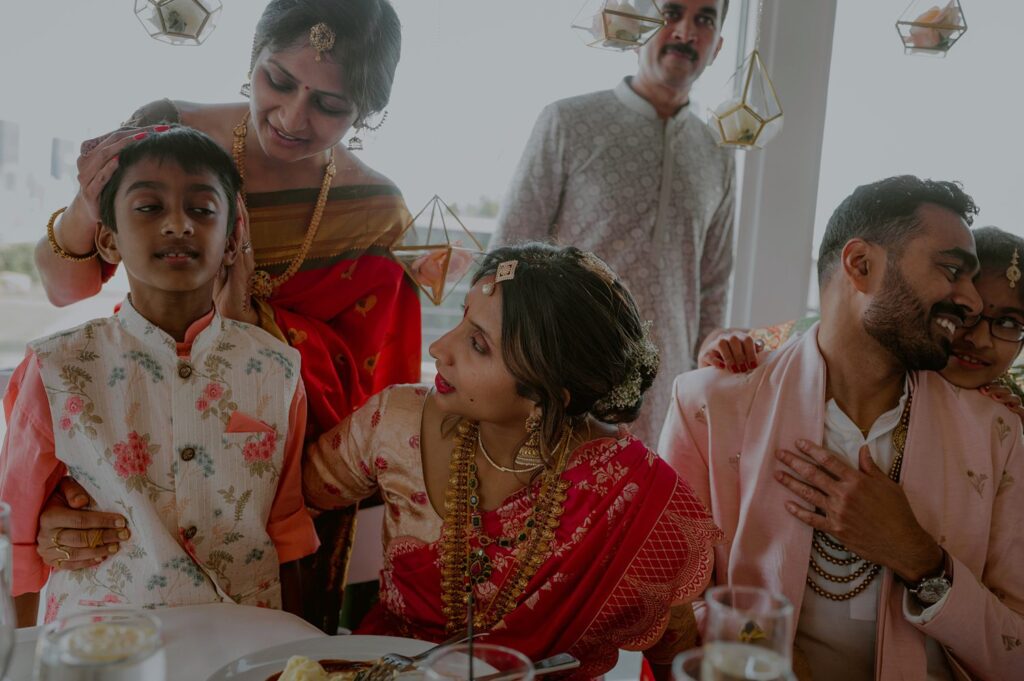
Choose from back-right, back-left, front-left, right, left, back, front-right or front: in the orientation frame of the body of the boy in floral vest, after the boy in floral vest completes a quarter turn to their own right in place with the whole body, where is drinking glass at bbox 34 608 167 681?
left

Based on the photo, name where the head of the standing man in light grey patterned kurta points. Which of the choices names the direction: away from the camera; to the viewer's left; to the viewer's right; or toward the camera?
toward the camera

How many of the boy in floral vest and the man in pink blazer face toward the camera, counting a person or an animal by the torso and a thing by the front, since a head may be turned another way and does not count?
2

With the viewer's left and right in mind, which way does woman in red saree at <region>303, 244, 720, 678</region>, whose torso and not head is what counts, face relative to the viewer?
facing the viewer and to the left of the viewer

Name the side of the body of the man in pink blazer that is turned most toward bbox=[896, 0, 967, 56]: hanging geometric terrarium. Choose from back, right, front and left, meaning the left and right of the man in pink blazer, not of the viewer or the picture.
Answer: back

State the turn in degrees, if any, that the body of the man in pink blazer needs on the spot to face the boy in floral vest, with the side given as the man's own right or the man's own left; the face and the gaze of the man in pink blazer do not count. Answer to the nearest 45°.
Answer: approximately 45° to the man's own right

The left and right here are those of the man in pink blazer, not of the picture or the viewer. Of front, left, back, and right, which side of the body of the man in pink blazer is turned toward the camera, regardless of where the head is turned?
front

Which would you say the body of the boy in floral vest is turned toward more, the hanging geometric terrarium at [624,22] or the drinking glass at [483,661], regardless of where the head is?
the drinking glass

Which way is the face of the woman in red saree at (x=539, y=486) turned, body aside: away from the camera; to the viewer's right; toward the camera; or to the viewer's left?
to the viewer's left

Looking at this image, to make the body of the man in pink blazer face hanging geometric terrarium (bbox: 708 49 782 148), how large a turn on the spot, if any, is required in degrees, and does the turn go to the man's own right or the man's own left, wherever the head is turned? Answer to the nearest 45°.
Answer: approximately 135° to the man's own right

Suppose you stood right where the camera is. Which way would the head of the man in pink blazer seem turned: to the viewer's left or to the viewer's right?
to the viewer's right
